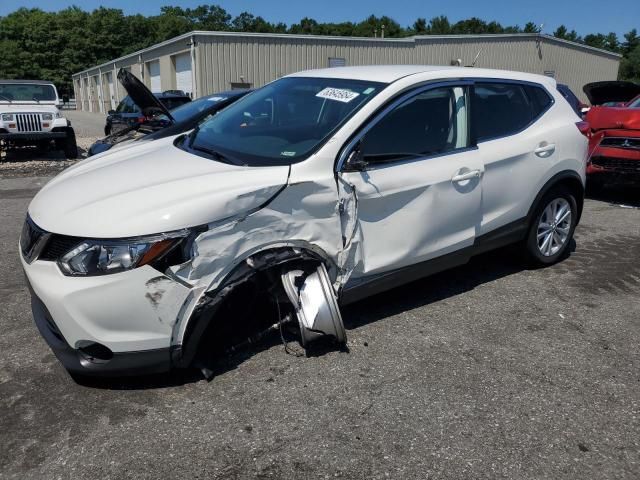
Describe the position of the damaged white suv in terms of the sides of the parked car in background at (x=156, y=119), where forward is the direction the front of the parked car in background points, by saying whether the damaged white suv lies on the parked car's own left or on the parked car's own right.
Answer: on the parked car's own left

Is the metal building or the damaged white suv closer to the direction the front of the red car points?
the damaged white suv

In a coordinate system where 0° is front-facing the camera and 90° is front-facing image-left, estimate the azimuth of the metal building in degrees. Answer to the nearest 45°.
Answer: approximately 45°

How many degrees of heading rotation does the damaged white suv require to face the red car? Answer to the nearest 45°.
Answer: approximately 180°

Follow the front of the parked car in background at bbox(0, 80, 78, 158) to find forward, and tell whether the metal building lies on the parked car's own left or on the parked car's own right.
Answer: on the parked car's own left

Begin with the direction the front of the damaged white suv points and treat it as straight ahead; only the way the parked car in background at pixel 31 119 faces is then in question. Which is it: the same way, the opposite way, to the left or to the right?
to the left

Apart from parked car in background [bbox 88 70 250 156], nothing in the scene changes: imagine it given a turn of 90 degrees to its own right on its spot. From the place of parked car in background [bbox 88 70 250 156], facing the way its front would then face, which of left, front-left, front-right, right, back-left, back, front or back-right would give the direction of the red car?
back-right

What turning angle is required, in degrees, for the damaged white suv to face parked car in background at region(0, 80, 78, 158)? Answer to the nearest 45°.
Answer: approximately 90° to its right

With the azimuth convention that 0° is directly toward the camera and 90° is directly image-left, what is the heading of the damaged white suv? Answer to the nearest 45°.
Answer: approximately 45°

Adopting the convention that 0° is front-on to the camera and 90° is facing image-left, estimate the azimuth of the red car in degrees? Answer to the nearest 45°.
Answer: approximately 0°

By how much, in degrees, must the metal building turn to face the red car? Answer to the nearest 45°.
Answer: approximately 45° to its left

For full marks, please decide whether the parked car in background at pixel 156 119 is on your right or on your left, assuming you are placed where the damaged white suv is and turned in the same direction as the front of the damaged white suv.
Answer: on your right
